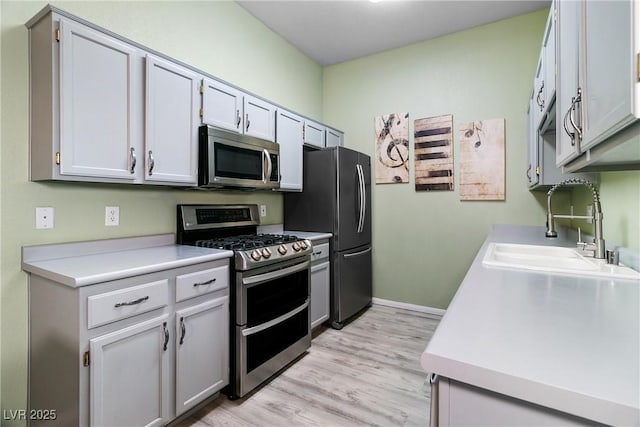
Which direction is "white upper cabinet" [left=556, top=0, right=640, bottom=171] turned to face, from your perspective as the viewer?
facing the viewer and to the left of the viewer

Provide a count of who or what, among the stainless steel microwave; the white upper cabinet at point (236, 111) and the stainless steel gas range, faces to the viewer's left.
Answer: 0

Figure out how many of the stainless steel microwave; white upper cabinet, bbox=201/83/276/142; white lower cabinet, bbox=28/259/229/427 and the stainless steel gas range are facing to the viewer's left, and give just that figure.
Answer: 0

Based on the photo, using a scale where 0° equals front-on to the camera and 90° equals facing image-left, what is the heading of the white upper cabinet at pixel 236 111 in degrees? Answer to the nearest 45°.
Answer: approximately 315°

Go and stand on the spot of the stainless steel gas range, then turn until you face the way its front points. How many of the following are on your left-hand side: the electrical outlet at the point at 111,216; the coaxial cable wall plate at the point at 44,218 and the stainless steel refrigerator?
1

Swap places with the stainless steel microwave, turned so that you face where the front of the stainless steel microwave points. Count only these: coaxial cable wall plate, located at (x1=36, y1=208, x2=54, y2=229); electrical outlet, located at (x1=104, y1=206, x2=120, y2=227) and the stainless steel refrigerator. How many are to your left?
1

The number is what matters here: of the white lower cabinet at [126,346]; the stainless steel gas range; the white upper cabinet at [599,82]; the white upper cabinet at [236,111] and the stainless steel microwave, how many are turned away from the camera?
0

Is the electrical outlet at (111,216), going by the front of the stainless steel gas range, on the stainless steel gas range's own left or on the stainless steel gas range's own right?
on the stainless steel gas range's own right

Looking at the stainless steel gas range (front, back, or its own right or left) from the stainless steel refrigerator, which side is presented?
left

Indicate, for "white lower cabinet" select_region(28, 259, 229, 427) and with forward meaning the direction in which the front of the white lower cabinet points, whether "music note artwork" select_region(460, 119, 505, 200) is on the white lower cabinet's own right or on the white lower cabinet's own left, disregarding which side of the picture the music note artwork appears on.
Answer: on the white lower cabinet's own left

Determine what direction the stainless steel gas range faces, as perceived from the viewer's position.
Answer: facing the viewer and to the right of the viewer

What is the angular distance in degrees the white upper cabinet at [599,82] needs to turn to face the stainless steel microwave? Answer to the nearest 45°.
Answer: approximately 45° to its right

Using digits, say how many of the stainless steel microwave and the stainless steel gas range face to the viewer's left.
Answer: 0

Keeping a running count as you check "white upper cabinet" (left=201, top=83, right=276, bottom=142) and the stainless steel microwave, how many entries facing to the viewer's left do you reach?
0

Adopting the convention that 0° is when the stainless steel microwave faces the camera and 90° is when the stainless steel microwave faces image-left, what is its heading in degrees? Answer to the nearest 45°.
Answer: approximately 315°
